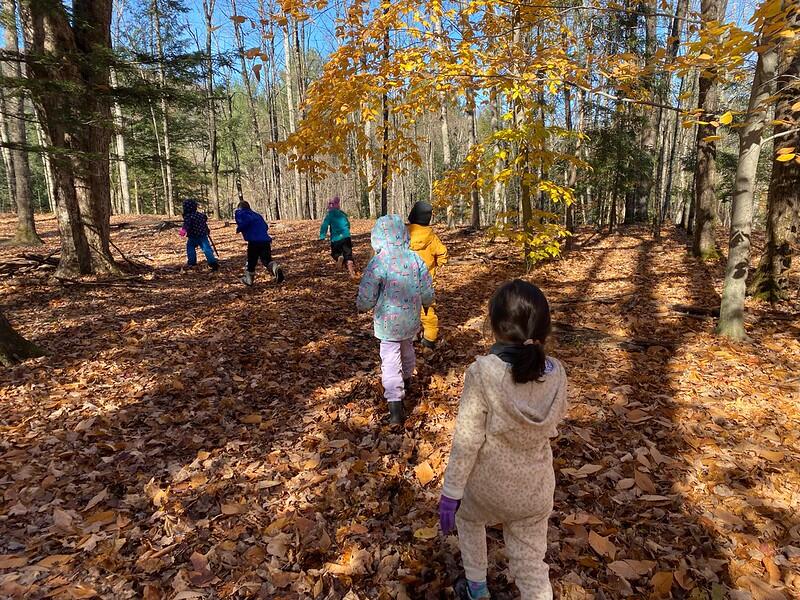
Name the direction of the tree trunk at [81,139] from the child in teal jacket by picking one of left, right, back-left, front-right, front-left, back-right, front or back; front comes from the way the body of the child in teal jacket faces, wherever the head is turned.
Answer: front-left

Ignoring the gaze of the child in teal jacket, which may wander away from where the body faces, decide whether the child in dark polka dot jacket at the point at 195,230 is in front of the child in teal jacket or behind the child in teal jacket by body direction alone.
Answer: in front

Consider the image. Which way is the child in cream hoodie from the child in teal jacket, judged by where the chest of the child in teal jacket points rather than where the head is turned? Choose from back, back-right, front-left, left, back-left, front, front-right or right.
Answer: back-left

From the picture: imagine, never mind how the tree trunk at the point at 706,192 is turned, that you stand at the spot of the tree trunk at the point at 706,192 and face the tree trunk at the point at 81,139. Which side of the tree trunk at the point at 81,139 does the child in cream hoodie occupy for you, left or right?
left

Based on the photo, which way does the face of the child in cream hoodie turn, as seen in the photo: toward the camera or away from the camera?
away from the camera

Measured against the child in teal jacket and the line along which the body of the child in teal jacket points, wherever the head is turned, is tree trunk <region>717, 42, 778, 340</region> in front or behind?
behind

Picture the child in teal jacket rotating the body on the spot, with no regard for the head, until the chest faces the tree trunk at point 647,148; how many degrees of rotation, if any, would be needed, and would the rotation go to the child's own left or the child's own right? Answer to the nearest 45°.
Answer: approximately 90° to the child's own right

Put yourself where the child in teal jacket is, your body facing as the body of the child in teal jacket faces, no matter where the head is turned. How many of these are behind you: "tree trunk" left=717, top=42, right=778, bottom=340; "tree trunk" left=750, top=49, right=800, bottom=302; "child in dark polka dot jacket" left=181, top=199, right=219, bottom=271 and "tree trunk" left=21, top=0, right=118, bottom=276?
2

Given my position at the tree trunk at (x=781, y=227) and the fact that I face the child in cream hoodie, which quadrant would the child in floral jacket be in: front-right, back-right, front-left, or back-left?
front-right

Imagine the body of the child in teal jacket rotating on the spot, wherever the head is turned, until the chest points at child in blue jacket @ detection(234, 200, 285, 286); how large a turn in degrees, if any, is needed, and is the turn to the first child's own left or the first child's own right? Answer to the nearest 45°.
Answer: approximately 45° to the first child's own left

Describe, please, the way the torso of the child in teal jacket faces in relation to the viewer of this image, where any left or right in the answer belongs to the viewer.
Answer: facing away from the viewer and to the left of the viewer

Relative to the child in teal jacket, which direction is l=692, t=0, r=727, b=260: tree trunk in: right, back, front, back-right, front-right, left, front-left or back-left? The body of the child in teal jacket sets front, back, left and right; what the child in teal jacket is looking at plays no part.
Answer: back-right

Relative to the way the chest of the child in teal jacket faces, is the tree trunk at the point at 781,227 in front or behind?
behind

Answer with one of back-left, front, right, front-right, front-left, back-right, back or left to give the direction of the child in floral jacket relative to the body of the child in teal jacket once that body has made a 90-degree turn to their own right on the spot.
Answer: back-right
